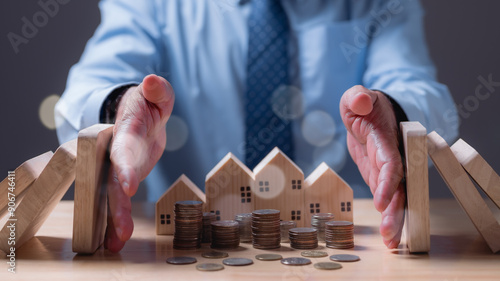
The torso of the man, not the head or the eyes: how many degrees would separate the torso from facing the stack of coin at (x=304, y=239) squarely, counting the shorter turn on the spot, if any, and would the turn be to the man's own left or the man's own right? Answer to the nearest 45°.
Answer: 0° — they already face it

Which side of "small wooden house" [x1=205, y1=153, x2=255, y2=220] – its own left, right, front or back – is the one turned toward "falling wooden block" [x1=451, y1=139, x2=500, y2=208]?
left

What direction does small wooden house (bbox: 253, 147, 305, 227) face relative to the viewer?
toward the camera

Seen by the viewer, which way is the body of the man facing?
toward the camera

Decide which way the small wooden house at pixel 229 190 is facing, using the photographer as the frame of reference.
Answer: facing the viewer

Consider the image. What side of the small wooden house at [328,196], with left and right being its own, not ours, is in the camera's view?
front
